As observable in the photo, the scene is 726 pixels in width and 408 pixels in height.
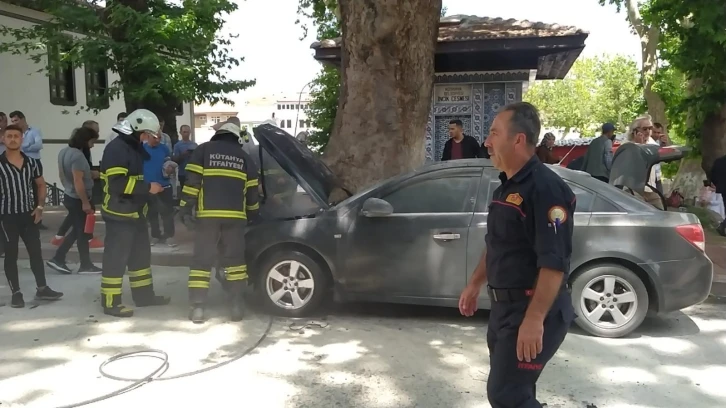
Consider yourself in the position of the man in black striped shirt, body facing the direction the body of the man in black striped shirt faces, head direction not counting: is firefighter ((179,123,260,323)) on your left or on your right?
on your left

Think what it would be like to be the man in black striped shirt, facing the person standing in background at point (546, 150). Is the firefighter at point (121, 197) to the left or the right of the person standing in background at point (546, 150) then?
right

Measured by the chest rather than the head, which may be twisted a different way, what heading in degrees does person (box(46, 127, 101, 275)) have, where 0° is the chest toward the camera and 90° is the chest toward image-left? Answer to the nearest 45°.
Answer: approximately 270°

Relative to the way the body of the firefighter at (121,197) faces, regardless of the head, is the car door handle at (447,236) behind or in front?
in front

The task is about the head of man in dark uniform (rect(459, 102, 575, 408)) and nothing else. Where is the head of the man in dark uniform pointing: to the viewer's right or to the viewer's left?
to the viewer's left

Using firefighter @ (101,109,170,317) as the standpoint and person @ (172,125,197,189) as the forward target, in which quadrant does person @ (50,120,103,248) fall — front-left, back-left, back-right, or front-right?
front-left

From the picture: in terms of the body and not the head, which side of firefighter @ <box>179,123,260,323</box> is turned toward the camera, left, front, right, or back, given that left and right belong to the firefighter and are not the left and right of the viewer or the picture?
back

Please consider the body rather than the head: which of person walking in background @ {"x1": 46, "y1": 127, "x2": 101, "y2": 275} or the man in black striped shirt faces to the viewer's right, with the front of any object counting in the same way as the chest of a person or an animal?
the person walking in background

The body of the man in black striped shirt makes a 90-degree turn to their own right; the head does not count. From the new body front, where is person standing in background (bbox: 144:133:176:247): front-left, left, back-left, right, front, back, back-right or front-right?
back-right

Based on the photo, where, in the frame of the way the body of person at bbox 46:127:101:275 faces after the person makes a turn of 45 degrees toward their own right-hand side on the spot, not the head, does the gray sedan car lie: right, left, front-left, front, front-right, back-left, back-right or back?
front

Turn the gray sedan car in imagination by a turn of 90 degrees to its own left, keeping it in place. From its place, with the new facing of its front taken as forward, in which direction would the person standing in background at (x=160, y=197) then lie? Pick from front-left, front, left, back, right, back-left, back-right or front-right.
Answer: back-right

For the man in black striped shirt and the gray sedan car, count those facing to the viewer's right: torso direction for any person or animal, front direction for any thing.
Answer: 0

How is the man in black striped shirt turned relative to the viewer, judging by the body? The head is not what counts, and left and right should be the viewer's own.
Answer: facing the viewer

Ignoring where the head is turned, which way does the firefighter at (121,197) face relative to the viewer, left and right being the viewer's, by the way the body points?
facing to the right of the viewer

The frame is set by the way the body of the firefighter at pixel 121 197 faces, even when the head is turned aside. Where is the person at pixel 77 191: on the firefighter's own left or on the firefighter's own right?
on the firefighter's own left

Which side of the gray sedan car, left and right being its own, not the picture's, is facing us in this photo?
left

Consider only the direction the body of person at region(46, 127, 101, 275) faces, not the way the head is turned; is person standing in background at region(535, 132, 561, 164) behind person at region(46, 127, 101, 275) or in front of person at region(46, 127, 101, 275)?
in front

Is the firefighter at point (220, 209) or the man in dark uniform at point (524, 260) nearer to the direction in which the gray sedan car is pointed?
the firefighter
